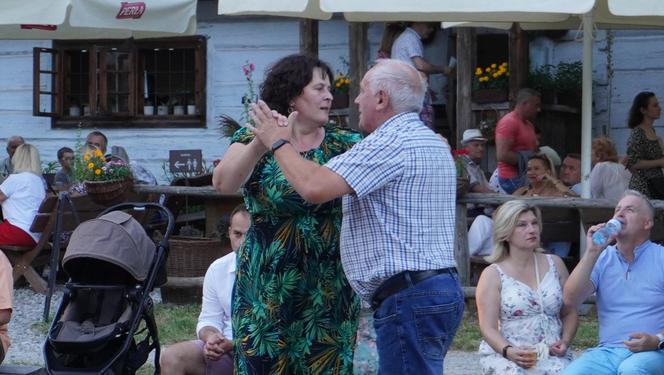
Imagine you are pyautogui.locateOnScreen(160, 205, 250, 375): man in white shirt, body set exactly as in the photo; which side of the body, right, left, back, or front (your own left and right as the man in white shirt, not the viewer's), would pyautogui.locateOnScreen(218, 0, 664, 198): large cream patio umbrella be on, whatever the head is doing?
back

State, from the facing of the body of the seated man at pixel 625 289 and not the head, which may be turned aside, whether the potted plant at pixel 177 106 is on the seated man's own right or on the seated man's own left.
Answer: on the seated man's own right

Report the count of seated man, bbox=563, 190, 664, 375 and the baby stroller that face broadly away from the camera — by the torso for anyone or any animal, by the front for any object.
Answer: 0

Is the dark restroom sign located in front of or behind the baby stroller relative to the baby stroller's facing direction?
behind

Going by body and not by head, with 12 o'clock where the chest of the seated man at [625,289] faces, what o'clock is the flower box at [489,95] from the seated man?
The flower box is roughly at 4 o'clock from the seated man.

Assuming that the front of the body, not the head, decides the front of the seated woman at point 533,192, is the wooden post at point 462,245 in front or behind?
in front

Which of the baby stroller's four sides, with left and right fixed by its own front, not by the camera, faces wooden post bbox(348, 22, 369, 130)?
back

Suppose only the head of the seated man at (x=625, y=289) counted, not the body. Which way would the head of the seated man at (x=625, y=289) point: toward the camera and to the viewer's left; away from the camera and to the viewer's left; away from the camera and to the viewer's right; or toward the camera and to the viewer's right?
toward the camera and to the viewer's left

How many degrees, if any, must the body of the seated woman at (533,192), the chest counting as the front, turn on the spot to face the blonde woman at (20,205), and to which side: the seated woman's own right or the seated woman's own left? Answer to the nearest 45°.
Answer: approximately 45° to the seated woman's own right

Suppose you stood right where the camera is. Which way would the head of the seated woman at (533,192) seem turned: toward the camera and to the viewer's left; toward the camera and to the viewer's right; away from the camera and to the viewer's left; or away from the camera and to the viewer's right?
toward the camera and to the viewer's left
